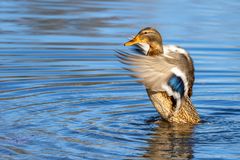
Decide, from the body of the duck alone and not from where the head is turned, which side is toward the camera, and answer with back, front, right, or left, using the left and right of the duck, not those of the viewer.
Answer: left
